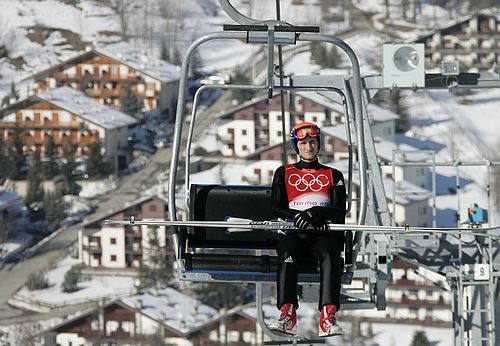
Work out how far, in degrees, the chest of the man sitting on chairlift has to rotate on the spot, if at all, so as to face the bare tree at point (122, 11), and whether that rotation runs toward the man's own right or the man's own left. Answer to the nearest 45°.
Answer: approximately 180°

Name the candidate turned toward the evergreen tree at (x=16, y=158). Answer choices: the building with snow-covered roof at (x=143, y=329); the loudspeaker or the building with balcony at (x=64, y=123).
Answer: the building with balcony at (x=64, y=123)

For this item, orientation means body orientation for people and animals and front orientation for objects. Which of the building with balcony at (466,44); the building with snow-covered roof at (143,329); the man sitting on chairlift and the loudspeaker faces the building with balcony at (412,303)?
the building with balcony at (466,44)

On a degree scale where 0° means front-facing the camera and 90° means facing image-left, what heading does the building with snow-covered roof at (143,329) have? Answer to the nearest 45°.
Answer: approximately 45°

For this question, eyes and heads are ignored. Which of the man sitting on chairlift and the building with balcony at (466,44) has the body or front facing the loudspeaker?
the building with balcony

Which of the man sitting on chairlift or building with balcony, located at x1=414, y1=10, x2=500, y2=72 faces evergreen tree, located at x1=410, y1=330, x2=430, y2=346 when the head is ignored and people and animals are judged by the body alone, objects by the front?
the building with balcony

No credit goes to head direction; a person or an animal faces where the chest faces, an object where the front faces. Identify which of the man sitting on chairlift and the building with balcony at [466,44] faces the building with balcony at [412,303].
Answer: the building with balcony at [466,44]

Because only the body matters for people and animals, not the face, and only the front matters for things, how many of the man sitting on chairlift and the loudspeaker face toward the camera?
2

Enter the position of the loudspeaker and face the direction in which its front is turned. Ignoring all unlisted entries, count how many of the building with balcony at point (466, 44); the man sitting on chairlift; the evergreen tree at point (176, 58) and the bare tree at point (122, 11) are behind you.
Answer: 3

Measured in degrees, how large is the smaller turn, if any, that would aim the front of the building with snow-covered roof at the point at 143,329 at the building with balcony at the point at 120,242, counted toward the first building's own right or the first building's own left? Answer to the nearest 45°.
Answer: approximately 135° to the first building's own right

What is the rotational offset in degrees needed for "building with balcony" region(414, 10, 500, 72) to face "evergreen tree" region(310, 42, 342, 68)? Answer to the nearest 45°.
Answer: approximately 45° to its right

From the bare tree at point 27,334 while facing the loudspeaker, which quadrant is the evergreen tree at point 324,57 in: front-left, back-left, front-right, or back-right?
back-left

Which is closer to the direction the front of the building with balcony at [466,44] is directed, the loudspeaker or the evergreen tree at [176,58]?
the loudspeaker

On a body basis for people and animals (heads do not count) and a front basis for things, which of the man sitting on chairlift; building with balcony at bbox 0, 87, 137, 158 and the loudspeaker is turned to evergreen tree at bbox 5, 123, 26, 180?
the building with balcony

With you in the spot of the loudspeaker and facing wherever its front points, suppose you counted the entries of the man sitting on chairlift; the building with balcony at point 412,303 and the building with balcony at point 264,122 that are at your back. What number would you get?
2
